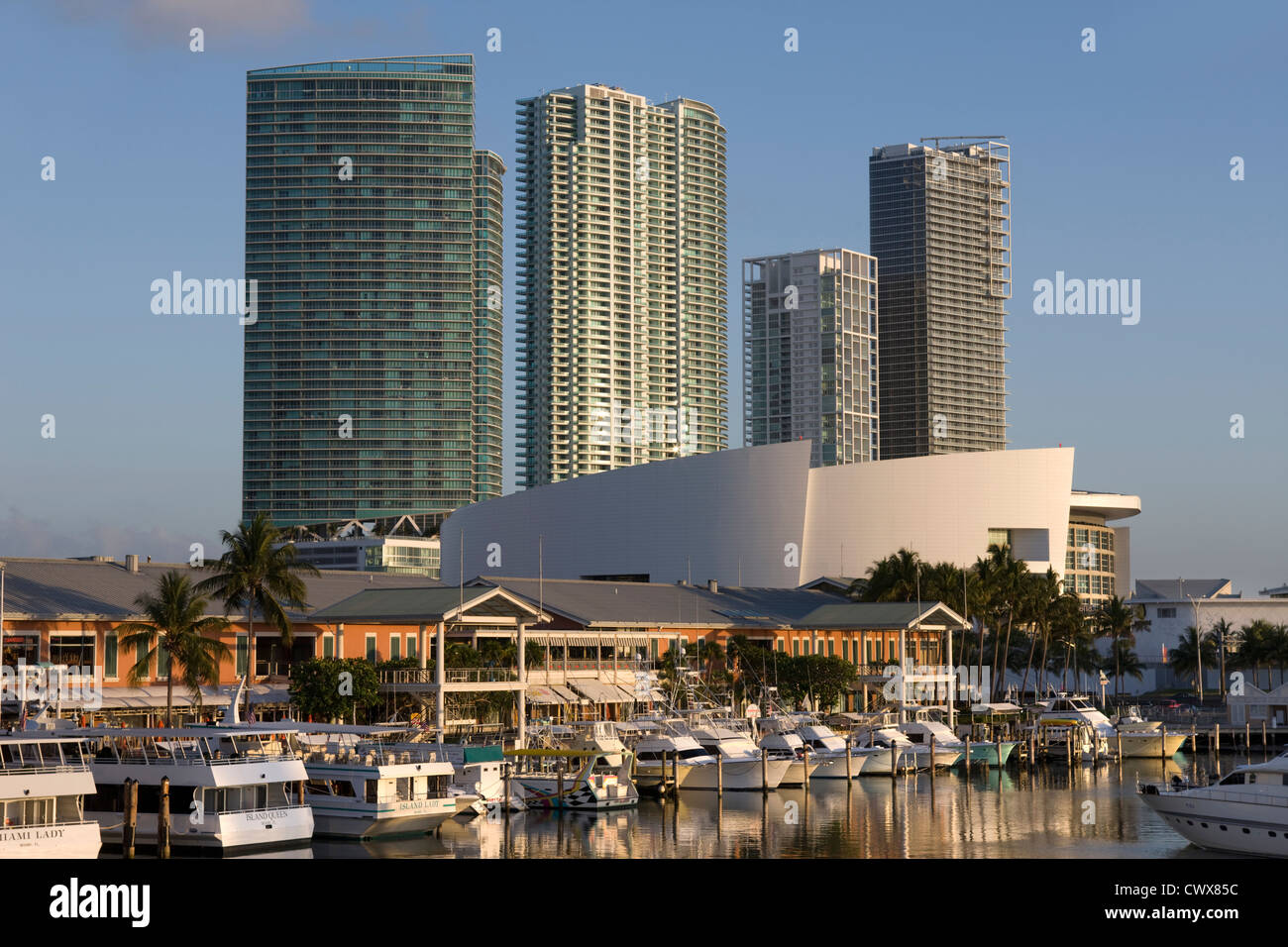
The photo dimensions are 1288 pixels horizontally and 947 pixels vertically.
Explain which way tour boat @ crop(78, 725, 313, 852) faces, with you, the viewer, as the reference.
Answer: facing away from the viewer and to the left of the viewer

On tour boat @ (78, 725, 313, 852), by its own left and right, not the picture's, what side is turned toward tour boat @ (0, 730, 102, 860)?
left

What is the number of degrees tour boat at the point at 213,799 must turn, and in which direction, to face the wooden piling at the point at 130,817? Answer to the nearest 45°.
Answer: approximately 90° to its left

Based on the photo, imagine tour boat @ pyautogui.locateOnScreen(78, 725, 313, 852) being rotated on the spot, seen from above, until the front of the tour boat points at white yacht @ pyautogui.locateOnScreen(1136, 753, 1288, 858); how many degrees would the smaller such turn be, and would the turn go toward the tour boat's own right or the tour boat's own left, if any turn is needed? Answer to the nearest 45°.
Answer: approximately 135° to the tour boat's own right
